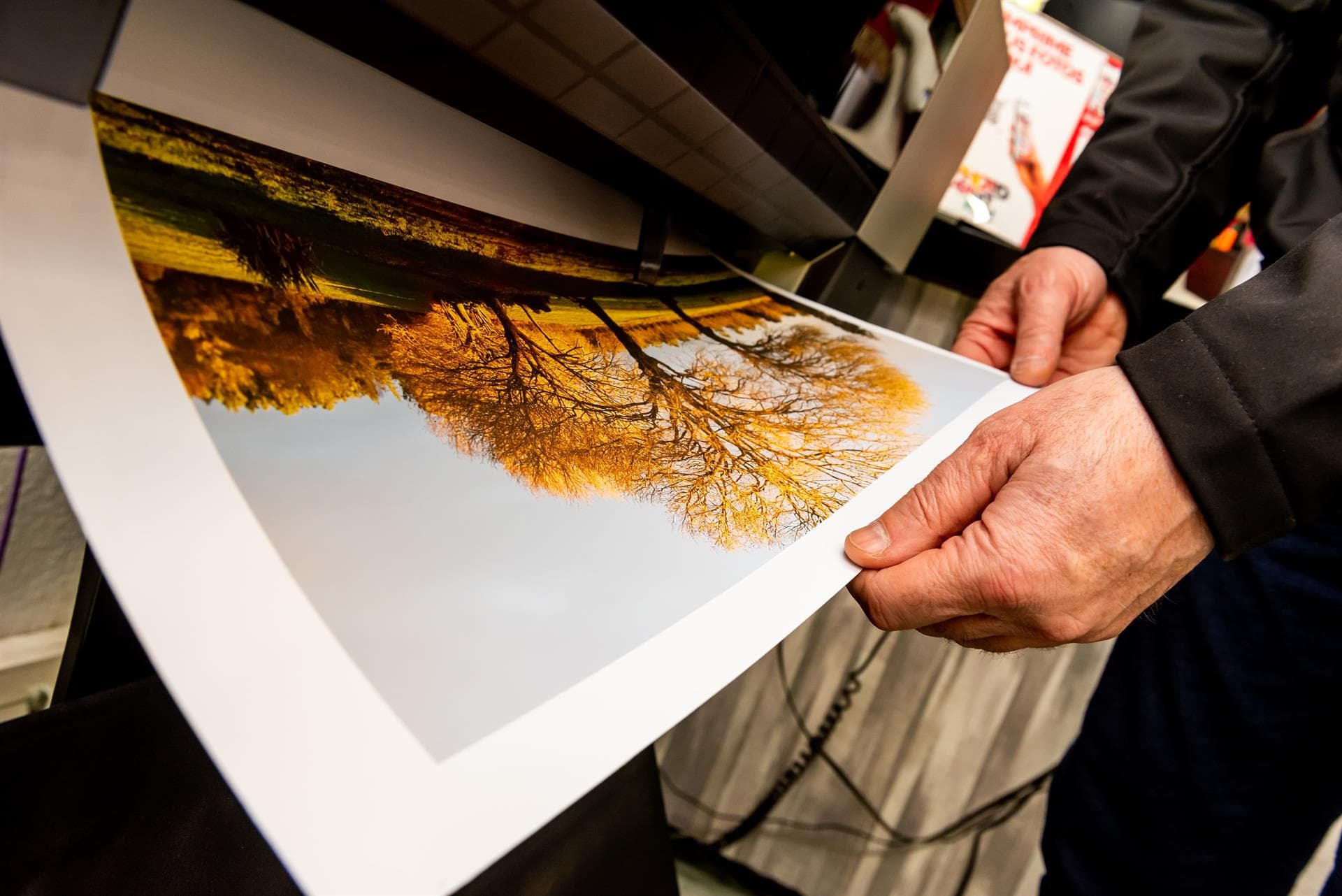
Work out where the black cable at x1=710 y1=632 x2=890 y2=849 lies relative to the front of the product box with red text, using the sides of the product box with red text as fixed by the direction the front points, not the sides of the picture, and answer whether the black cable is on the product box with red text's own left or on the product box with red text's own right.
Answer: on the product box with red text's own right

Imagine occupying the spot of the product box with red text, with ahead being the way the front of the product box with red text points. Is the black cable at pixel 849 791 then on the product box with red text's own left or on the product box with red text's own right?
on the product box with red text's own right

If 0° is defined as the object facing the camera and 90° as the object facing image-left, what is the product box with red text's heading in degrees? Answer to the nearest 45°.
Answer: approximately 0°
